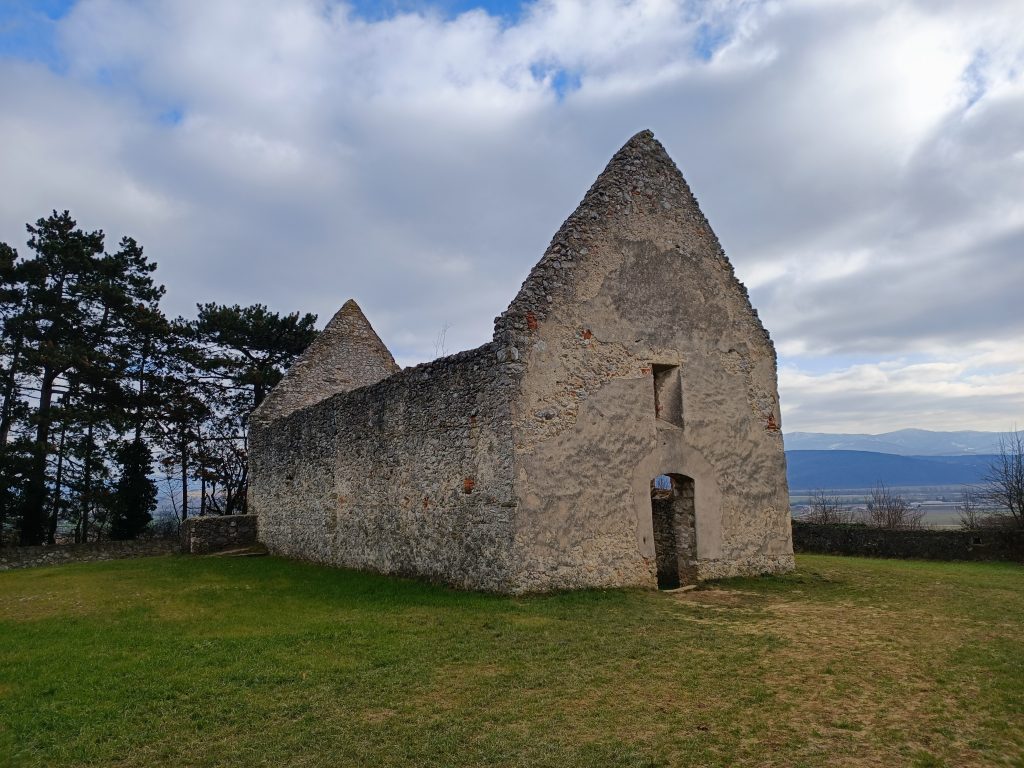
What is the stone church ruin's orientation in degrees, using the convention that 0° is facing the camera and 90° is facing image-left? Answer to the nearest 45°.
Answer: approximately 315°

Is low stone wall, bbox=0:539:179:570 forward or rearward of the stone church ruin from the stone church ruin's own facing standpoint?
rearward

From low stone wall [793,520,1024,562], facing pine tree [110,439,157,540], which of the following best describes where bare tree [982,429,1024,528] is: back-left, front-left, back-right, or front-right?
back-right

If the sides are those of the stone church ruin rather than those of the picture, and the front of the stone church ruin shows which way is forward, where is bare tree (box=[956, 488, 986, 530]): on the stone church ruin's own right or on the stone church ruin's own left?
on the stone church ruin's own left

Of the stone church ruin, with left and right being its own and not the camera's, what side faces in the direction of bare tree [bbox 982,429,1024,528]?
left

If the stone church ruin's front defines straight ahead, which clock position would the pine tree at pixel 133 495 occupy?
The pine tree is roughly at 6 o'clock from the stone church ruin.

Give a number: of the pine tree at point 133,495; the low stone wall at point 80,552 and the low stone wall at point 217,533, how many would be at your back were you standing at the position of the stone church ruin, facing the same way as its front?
3

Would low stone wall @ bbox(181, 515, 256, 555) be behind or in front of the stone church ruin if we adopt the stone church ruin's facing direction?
behind
